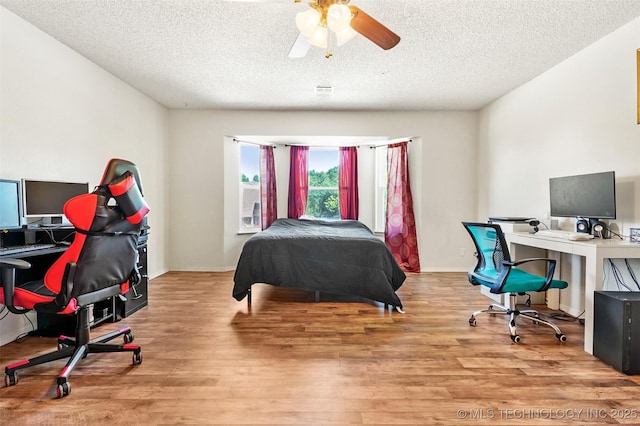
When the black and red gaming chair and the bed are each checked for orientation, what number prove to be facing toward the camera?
1

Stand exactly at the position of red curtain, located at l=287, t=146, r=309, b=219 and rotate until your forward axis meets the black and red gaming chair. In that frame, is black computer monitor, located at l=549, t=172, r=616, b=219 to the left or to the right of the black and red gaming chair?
left

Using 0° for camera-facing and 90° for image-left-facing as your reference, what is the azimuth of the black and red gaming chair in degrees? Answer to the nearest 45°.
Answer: approximately 135°

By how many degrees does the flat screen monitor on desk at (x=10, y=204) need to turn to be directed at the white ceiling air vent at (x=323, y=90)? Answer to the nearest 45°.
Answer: approximately 45° to its left

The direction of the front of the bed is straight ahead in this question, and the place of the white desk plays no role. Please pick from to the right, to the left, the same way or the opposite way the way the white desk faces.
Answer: to the right

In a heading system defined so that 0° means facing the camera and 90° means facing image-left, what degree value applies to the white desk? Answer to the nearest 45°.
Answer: approximately 45°

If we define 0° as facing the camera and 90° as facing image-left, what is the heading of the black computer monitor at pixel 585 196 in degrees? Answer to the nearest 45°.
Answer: approximately 45°

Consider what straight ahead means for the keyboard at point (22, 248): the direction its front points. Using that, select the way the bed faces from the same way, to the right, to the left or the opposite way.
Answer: to the right

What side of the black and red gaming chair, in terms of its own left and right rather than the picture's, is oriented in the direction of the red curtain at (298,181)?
right

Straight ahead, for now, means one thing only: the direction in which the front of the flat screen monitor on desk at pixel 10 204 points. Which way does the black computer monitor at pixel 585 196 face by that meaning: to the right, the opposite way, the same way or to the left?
the opposite way
